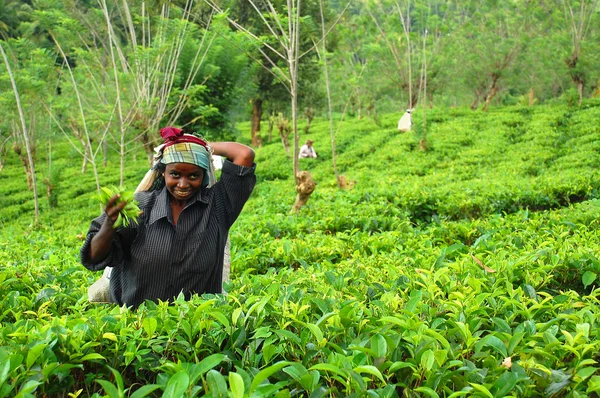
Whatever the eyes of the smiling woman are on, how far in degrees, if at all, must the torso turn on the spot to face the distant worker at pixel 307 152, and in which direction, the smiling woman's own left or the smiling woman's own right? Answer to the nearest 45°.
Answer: approximately 180°

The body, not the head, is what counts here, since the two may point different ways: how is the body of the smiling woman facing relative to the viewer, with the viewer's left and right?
facing the viewer

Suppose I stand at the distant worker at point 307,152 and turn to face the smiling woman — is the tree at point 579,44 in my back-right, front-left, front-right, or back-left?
back-left

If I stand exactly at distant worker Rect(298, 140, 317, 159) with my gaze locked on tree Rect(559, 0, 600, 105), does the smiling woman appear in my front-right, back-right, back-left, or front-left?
back-right

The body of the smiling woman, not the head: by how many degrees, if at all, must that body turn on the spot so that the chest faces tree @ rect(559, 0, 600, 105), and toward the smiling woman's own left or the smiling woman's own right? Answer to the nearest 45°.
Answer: approximately 135° to the smiling woman's own left
